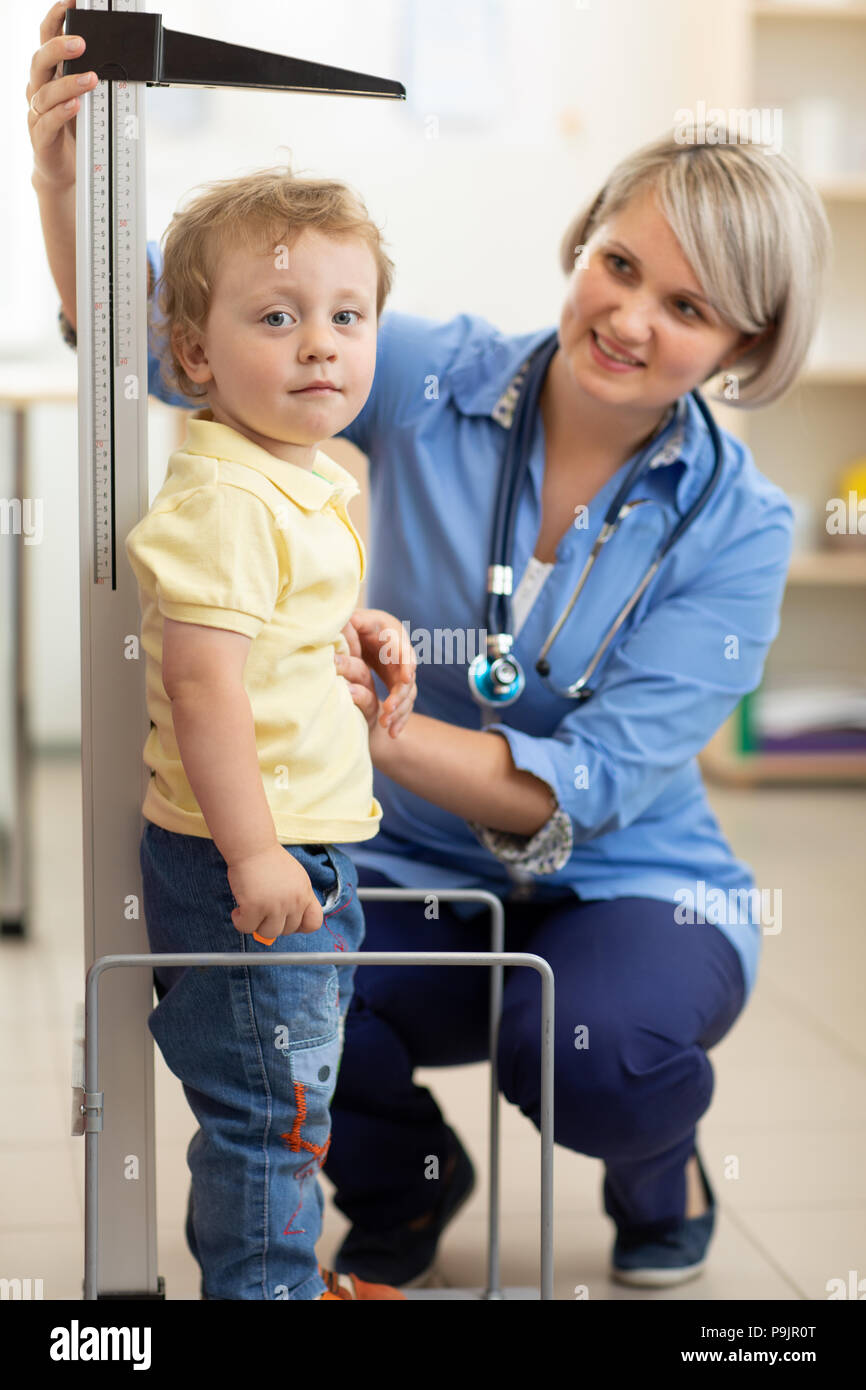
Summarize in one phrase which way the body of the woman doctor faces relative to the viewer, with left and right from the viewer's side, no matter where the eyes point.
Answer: facing the viewer and to the left of the viewer

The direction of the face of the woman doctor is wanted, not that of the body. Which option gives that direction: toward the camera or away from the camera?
toward the camera

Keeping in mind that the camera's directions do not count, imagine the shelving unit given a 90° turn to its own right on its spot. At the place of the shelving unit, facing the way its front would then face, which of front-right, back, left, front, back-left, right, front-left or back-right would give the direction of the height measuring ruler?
left

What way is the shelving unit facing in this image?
toward the camera

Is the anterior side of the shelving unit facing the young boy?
yes
